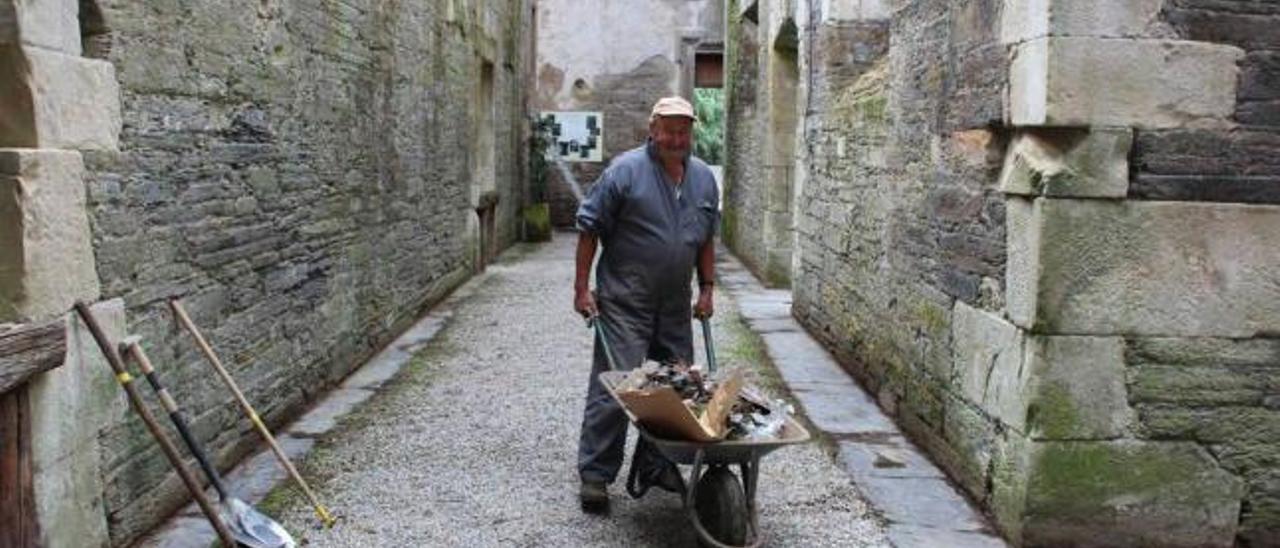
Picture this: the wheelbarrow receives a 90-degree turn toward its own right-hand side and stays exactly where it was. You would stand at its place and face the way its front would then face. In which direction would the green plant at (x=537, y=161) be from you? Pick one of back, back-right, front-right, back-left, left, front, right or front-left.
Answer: back-right

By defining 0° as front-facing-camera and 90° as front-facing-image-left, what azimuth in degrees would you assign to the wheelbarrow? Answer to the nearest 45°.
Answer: approximately 315°

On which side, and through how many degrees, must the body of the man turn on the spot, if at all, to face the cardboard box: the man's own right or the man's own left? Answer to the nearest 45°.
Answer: approximately 45° to the man's own right

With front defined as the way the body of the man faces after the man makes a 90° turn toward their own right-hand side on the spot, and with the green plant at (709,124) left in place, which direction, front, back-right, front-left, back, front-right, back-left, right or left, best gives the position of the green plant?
back-right

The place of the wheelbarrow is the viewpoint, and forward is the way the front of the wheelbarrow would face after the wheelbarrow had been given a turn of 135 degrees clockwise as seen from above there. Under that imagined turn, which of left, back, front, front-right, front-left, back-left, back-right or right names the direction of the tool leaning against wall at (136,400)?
front

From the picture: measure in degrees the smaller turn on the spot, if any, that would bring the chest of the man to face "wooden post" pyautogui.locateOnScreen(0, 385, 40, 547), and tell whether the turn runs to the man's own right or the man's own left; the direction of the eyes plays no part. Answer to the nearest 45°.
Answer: approximately 90° to the man's own right

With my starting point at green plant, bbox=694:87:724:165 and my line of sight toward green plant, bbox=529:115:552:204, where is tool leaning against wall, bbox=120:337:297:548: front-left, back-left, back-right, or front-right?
front-left

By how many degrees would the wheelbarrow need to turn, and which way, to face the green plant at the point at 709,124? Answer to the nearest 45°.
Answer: approximately 135° to its left

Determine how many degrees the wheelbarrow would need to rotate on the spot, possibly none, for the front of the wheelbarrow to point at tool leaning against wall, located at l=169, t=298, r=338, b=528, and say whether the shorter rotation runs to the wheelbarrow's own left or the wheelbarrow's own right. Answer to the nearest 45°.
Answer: approximately 135° to the wheelbarrow's own right

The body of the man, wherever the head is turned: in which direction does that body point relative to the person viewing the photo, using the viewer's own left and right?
facing the viewer and to the right of the viewer
